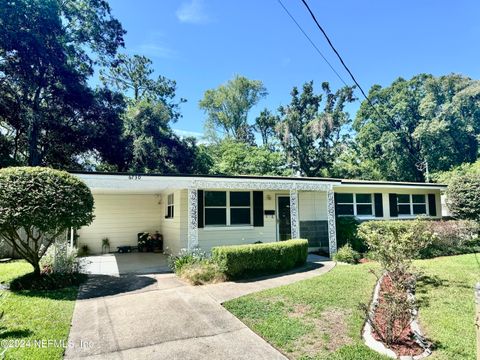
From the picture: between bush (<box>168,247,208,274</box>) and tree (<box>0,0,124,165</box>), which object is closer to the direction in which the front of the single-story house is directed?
the bush

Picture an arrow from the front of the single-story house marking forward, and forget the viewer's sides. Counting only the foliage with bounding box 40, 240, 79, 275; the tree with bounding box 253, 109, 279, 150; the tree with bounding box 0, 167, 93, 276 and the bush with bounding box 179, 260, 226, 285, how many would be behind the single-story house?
1

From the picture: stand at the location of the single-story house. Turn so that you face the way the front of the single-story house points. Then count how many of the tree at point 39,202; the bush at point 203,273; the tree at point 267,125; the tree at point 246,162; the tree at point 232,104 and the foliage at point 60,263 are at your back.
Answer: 3

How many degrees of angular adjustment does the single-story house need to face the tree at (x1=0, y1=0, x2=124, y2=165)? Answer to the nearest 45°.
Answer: approximately 135° to its right

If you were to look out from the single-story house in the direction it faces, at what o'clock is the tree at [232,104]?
The tree is roughly at 6 o'clock from the single-story house.

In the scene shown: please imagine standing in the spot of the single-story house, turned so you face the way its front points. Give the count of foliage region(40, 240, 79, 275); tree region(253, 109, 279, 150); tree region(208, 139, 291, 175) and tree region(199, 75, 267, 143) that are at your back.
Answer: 3

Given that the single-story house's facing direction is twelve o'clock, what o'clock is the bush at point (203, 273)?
The bush is roughly at 12 o'clock from the single-story house.

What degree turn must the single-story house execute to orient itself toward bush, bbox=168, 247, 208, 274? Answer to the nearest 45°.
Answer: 0° — it already faces it

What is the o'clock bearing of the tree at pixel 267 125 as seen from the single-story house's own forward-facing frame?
The tree is roughly at 6 o'clock from the single-story house.

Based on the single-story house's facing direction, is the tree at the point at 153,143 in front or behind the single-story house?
behind

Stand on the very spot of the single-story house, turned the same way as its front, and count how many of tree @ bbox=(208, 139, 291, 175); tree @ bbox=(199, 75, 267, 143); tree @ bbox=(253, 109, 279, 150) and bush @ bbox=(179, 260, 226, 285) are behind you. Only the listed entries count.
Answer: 3

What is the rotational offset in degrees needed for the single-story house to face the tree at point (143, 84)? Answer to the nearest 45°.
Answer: approximately 135° to its right

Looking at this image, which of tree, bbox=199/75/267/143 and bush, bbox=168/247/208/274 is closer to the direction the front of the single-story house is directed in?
the bush

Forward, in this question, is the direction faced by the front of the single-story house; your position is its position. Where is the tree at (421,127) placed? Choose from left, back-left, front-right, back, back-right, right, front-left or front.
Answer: back-left

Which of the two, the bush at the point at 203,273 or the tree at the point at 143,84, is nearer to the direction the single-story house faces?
the bush

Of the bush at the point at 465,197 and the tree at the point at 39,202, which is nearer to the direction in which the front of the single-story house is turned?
the tree

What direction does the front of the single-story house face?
toward the camera

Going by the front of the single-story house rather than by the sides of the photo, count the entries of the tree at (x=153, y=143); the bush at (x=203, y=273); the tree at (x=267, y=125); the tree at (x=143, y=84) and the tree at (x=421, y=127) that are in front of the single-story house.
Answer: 1
